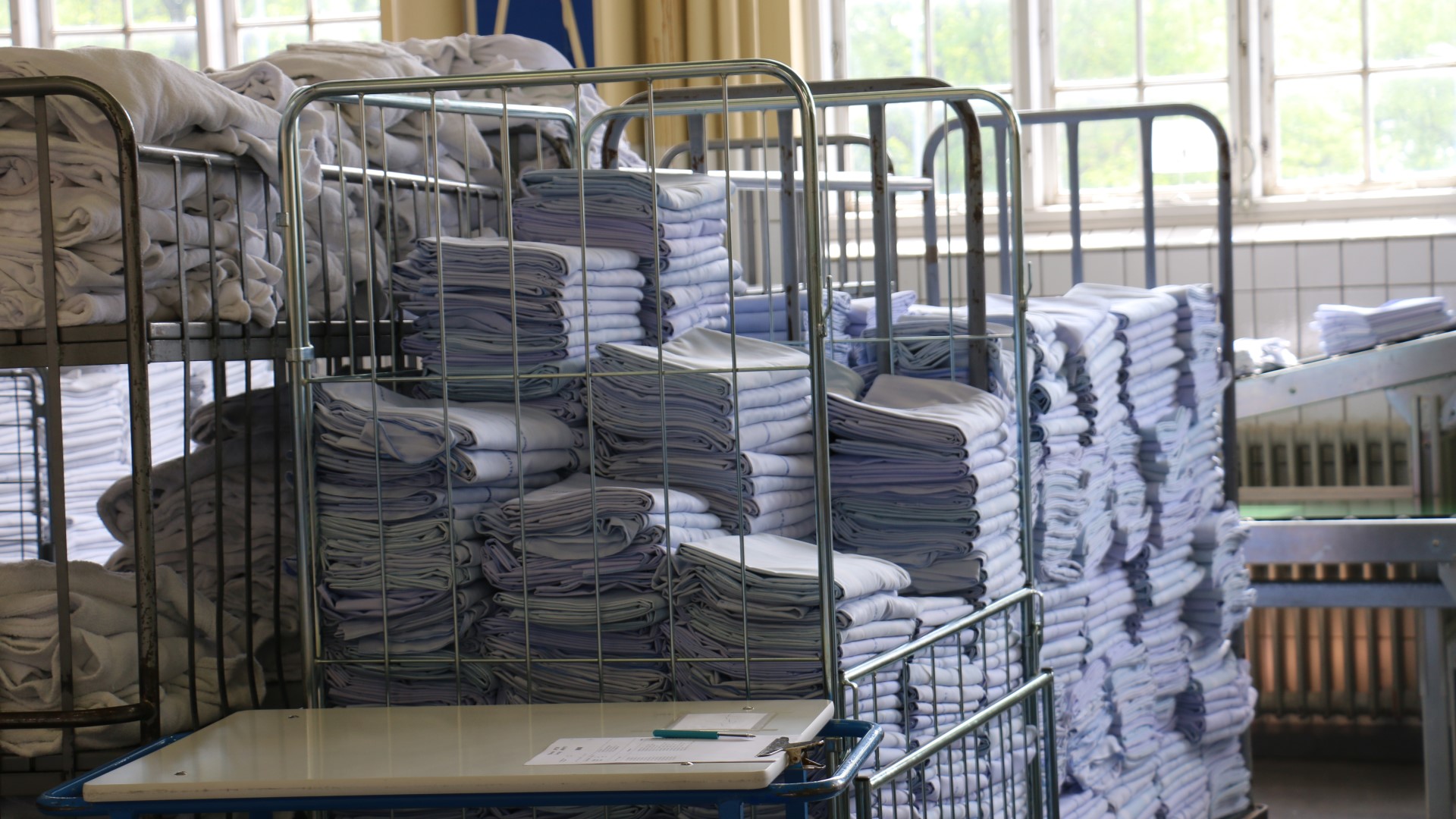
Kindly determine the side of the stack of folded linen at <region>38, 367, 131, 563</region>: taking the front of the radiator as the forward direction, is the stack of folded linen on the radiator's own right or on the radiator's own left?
on the radiator's own right

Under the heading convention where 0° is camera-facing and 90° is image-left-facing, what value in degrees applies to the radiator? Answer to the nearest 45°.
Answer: approximately 0°

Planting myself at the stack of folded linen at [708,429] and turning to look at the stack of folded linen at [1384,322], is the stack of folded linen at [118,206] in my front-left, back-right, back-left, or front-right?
back-left
